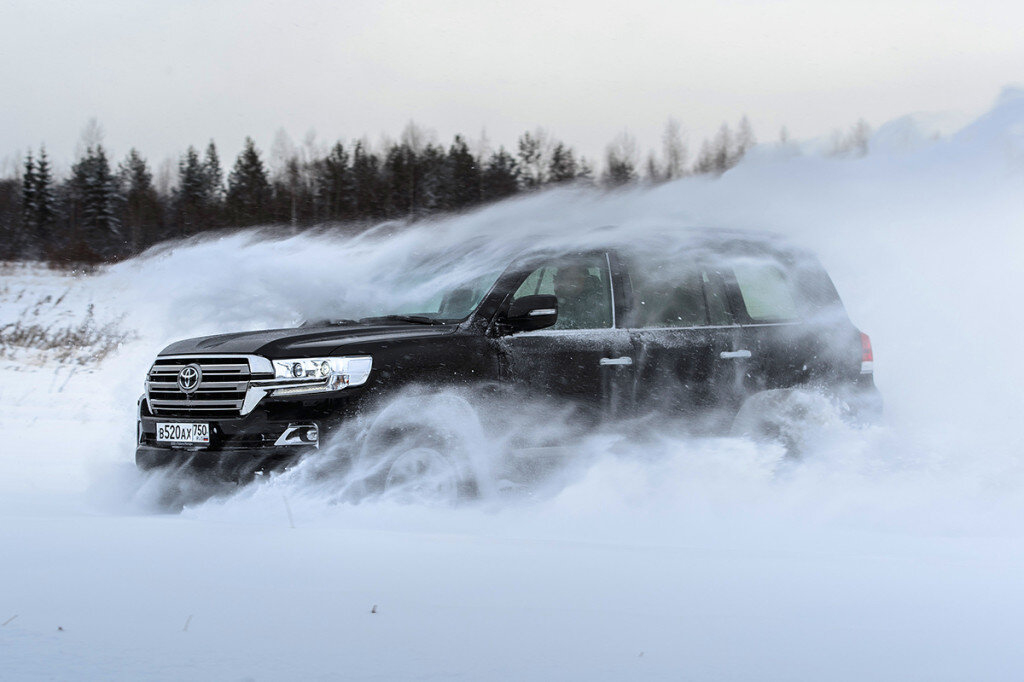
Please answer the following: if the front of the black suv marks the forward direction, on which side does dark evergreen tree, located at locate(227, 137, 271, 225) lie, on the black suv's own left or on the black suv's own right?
on the black suv's own right

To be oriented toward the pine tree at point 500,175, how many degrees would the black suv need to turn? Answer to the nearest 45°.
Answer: approximately 135° to its right

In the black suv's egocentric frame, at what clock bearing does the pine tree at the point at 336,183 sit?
The pine tree is roughly at 4 o'clock from the black suv.

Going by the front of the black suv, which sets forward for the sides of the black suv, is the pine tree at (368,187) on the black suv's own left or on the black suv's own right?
on the black suv's own right

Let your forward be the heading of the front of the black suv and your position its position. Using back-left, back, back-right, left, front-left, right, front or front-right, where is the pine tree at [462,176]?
back-right

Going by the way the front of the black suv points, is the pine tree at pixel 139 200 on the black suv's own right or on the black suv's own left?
on the black suv's own right

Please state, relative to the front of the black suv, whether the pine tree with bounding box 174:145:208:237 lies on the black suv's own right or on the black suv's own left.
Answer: on the black suv's own right

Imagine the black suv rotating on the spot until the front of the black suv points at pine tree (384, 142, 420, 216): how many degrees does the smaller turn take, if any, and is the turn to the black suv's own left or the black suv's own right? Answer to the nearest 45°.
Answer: approximately 135° to the black suv's own right

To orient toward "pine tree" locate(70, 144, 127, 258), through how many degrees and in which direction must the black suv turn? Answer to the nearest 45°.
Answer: approximately 90° to its right

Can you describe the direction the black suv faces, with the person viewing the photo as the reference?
facing the viewer and to the left of the viewer

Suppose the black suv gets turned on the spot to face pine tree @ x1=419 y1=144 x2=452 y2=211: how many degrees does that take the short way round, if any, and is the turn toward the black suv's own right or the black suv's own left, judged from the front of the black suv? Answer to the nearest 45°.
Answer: approximately 135° to the black suv's own right

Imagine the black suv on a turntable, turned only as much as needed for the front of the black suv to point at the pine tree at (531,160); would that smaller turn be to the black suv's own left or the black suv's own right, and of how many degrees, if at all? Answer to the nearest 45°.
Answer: approximately 135° to the black suv's own right

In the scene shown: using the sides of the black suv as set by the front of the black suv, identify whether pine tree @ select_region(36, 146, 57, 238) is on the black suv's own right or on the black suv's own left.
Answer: on the black suv's own right
